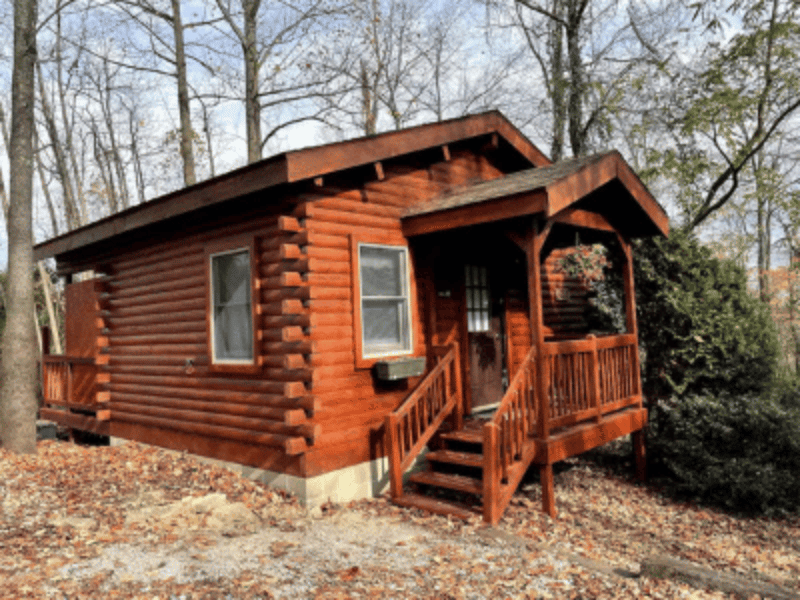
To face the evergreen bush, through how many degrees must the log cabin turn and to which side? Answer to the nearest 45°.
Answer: approximately 45° to its left
